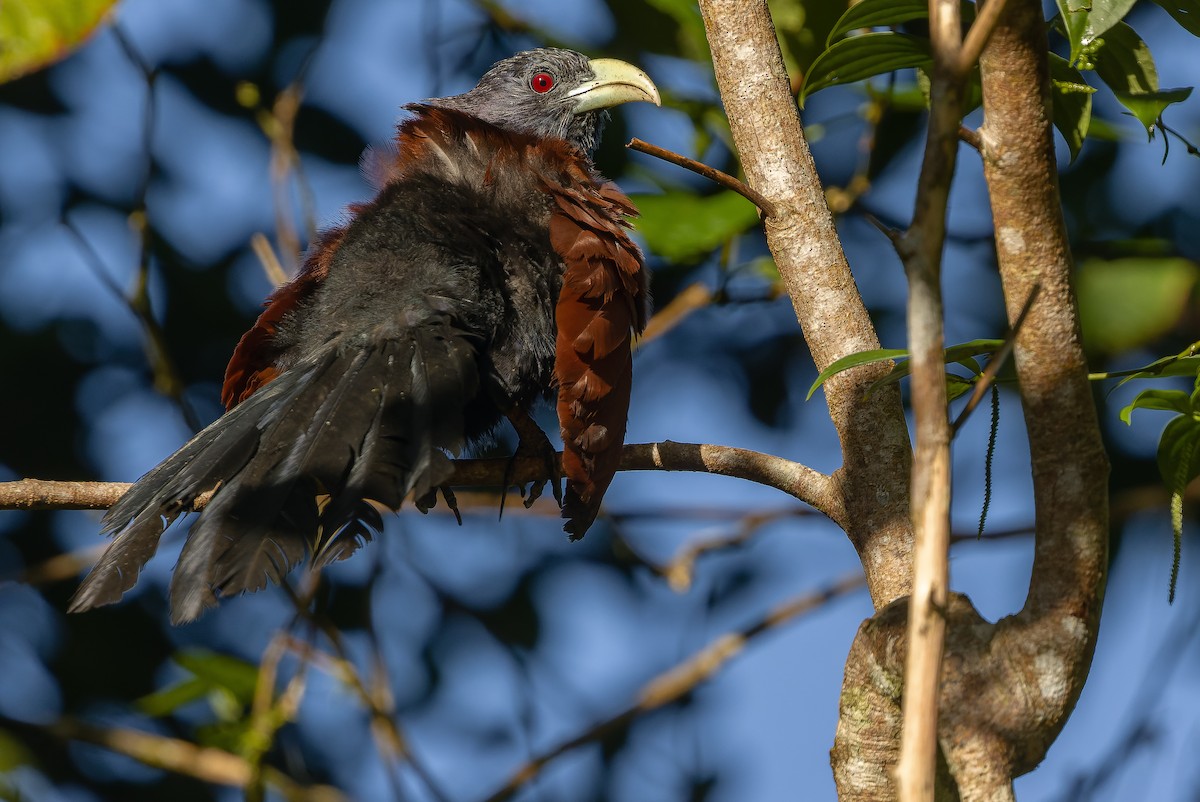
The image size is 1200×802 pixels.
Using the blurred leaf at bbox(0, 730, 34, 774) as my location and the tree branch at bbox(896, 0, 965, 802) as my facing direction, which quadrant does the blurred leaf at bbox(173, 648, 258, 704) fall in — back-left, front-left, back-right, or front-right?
front-left

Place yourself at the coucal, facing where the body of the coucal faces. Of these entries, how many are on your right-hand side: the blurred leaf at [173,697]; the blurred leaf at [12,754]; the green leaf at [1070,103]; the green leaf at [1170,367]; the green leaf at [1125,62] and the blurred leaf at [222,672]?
3

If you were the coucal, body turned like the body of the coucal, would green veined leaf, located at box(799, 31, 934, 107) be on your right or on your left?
on your right

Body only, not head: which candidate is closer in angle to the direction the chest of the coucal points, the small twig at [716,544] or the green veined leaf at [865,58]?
the small twig

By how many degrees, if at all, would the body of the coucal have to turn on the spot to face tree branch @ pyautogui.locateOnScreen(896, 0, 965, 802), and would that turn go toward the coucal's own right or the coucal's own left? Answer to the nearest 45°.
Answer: approximately 45° to the coucal's own right

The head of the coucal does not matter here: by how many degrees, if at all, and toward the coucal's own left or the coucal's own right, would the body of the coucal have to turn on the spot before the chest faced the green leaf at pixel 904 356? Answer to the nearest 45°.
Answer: approximately 90° to the coucal's own right

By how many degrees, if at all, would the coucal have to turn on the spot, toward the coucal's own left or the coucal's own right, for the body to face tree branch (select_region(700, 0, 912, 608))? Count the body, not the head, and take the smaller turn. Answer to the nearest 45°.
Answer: approximately 90° to the coucal's own right

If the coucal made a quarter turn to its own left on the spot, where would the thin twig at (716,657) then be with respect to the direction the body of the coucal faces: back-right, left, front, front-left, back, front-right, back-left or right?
right

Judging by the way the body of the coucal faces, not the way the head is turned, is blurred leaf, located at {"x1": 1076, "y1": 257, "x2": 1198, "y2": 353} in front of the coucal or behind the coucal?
in front

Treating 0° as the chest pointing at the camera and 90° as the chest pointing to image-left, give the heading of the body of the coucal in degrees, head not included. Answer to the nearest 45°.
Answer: approximately 225°

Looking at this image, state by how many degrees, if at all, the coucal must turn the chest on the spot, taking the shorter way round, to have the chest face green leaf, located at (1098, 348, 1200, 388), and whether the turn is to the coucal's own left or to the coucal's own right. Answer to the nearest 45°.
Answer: approximately 90° to the coucal's own right
